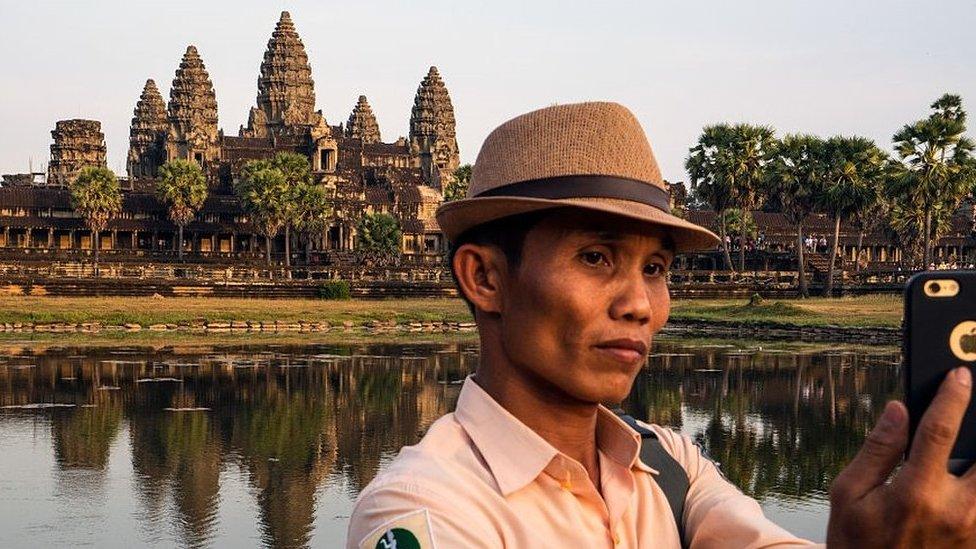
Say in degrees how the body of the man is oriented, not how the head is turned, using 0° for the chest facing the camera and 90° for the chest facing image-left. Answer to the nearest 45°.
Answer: approximately 315°
